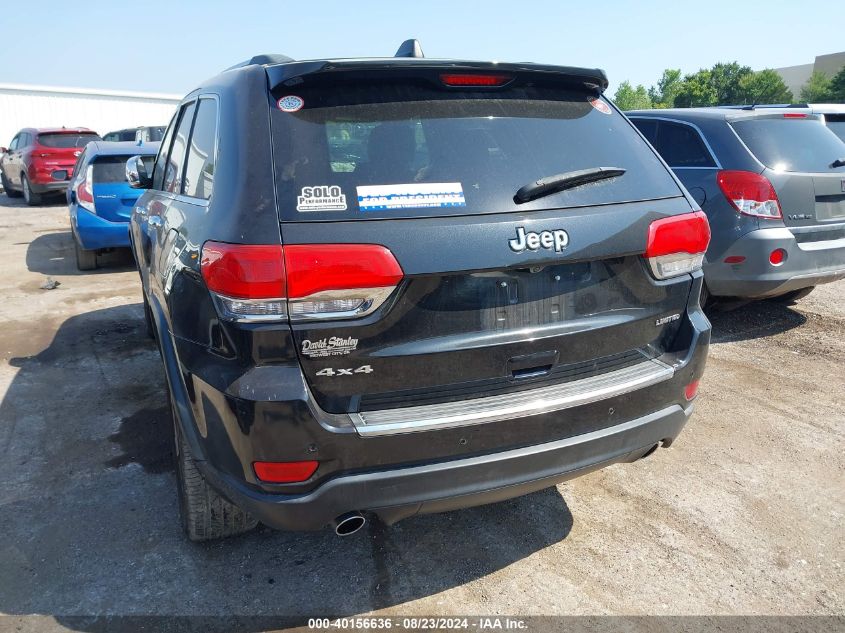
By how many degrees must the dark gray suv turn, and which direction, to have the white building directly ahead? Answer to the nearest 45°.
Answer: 0° — it already faces it

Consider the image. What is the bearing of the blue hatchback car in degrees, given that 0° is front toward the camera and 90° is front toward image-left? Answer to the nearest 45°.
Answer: approximately 180°

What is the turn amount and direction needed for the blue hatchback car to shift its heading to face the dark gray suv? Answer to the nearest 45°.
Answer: approximately 135° to its right

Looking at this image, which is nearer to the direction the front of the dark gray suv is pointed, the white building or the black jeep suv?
the white building

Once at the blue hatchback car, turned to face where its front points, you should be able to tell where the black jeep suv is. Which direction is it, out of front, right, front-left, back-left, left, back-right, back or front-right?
back

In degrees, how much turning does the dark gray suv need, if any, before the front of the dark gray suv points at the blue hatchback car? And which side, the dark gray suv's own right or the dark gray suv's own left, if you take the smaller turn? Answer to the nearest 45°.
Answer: approximately 45° to the dark gray suv's own left

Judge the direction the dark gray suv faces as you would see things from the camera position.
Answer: facing away from the viewer and to the left of the viewer

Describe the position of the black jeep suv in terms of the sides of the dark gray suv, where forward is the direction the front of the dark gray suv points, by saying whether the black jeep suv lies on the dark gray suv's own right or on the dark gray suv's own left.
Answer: on the dark gray suv's own left

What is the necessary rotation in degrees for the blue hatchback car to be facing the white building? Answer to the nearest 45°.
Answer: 0° — it already faces it
